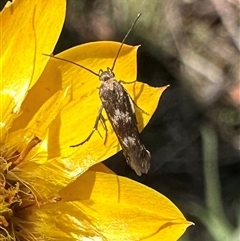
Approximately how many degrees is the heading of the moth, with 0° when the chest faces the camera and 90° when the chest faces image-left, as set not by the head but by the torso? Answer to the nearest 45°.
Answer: approximately 180°
